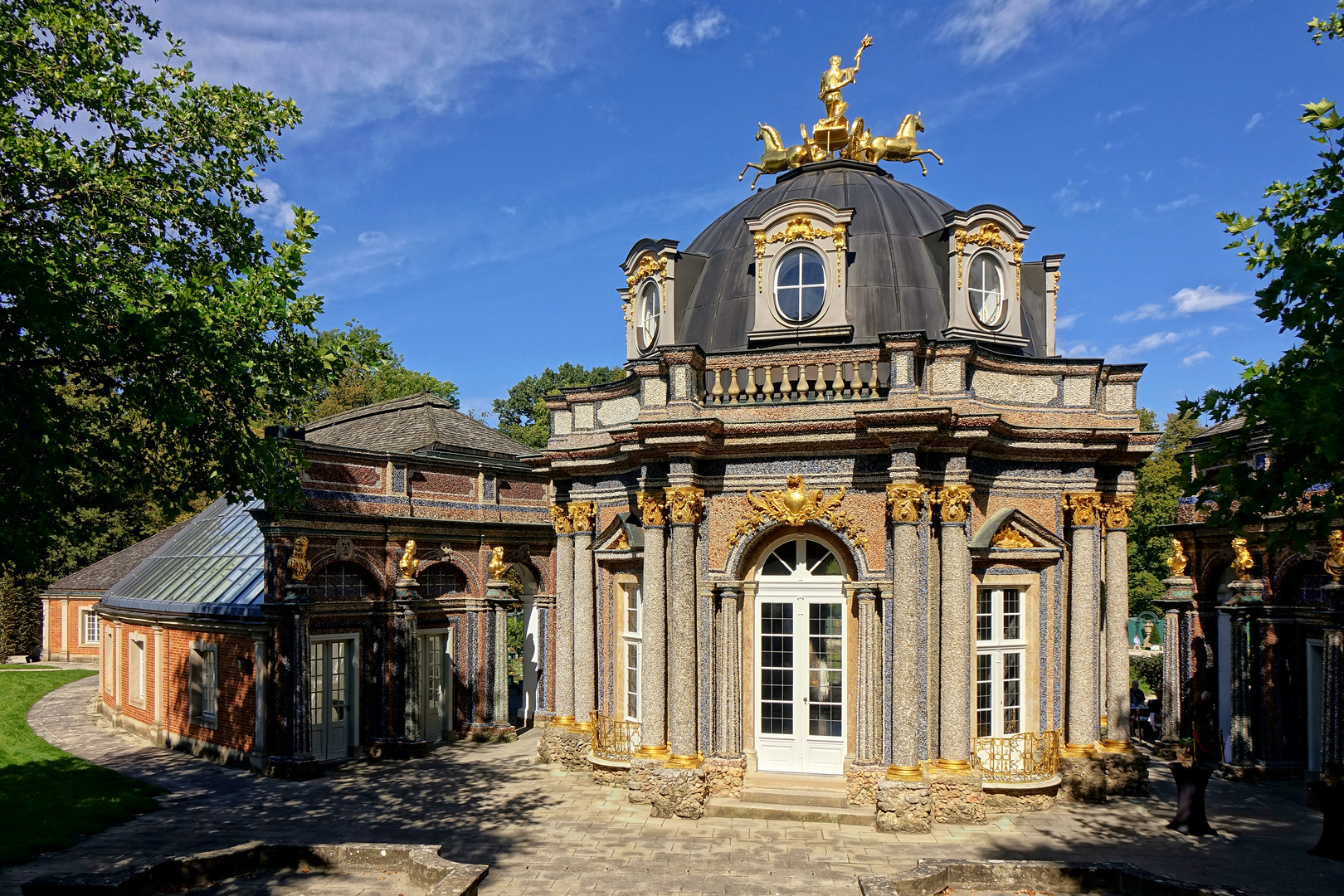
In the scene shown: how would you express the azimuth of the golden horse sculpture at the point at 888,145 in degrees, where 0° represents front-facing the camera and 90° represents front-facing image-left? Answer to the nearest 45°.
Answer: approximately 270°

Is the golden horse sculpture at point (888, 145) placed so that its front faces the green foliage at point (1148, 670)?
no

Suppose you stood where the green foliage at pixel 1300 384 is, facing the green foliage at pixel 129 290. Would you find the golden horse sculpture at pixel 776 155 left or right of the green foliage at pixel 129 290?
right

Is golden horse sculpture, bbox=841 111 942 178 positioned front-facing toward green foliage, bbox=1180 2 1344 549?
no

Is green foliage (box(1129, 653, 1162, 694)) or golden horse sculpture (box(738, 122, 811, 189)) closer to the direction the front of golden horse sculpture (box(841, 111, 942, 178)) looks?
the green foliage

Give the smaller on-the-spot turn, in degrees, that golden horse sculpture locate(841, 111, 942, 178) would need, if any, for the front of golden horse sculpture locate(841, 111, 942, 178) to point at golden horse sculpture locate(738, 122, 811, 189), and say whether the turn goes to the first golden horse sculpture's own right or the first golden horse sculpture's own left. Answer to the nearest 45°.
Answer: approximately 180°

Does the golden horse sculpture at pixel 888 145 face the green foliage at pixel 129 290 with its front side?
no

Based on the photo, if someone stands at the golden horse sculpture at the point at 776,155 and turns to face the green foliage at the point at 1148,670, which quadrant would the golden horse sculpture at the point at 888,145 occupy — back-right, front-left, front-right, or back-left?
front-right

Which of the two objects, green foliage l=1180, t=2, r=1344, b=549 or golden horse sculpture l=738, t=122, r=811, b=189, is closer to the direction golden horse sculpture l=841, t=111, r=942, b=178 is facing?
the green foliage
